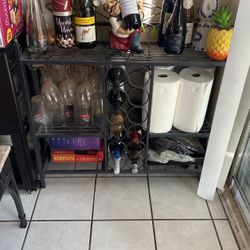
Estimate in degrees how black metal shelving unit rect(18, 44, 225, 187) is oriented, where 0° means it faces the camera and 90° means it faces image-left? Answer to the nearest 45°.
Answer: approximately 0°
